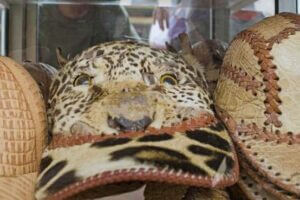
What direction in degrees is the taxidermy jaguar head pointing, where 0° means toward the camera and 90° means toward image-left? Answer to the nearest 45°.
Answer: approximately 0°
